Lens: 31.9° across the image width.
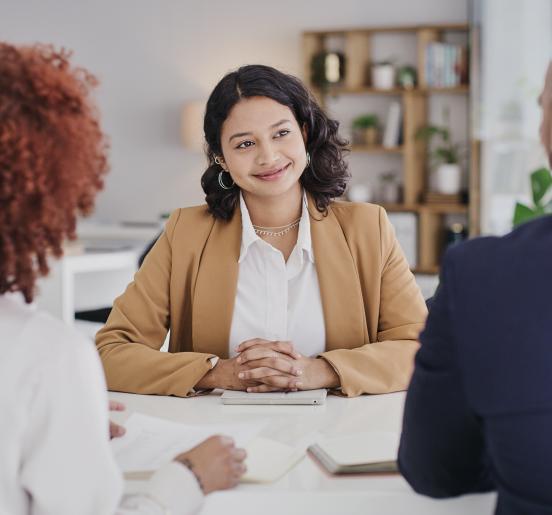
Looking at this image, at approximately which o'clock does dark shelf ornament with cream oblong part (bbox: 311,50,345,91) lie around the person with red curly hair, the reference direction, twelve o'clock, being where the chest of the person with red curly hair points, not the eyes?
The dark shelf ornament with cream oblong part is roughly at 11 o'clock from the person with red curly hair.

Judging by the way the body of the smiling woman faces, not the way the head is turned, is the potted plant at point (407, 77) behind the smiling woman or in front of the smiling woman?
behind

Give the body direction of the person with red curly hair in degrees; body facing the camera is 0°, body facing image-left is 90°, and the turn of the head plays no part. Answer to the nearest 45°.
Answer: approximately 225°

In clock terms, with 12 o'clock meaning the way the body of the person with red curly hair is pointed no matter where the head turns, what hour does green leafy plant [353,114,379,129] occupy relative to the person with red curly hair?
The green leafy plant is roughly at 11 o'clock from the person with red curly hair.

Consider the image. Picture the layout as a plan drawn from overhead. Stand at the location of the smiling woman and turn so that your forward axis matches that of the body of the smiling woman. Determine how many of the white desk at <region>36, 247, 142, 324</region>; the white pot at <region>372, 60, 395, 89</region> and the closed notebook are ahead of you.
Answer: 1

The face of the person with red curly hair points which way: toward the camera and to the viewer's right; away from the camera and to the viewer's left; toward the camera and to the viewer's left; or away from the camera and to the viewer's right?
away from the camera and to the viewer's right

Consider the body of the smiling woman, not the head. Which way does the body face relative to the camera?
toward the camera

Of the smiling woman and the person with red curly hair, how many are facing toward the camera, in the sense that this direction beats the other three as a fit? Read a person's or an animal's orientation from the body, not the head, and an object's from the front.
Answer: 1

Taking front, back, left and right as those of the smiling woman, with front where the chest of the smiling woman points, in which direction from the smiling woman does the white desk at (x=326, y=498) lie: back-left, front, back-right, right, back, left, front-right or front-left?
front

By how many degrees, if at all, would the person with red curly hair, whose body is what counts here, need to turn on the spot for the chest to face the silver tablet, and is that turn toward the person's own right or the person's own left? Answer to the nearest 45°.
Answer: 0° — they already face it

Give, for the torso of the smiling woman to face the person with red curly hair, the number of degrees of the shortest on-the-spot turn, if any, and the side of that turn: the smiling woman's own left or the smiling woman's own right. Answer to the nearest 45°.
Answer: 0° — they already face them

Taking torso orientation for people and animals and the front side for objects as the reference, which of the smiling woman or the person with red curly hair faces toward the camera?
the smiling woman

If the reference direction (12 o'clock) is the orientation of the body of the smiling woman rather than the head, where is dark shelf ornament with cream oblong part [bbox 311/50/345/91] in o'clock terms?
The dark shelf ornament with cream oblong part is roughly at 6 o'clock from the smiling woman.

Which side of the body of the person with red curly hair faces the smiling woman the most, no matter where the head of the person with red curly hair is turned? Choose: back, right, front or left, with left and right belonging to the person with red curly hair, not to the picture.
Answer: front

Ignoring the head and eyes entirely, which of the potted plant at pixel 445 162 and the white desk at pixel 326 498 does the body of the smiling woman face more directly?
the white desk
